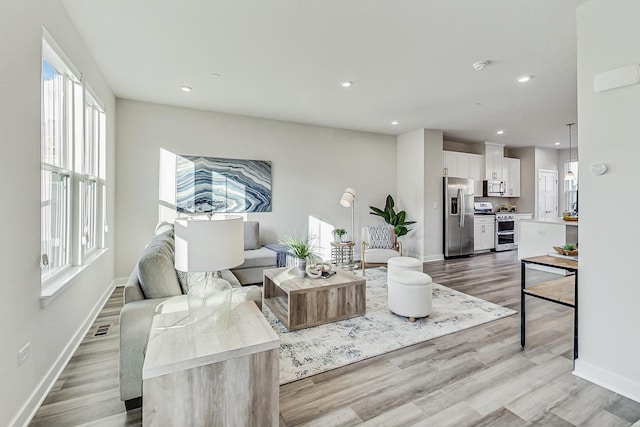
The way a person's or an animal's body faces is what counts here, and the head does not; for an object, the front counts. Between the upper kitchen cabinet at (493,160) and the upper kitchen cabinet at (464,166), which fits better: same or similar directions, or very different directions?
same or similar directions

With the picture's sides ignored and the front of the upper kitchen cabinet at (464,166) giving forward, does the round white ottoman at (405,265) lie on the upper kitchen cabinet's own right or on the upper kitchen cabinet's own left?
on the upper kitchen cabinet's own right

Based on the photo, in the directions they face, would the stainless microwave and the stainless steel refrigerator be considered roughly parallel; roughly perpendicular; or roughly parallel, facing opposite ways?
roughly parallel

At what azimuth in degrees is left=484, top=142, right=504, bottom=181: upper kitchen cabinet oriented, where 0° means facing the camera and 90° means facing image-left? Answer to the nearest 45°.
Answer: approximately 315°

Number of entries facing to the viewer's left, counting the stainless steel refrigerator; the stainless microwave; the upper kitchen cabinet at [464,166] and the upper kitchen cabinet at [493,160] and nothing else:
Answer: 0

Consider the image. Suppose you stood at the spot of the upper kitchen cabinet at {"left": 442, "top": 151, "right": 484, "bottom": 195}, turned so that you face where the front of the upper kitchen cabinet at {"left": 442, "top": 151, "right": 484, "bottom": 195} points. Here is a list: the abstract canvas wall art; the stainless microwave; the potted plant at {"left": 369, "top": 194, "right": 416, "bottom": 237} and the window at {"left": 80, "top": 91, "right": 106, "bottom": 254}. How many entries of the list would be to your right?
3

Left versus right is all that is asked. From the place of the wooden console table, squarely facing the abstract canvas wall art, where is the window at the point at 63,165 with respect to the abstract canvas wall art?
left

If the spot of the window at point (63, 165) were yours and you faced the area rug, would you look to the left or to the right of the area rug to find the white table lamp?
right

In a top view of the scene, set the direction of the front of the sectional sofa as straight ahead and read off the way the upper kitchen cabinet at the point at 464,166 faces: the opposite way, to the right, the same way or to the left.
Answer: to the right

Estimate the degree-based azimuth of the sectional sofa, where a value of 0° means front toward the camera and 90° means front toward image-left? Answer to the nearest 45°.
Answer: approximately 270°

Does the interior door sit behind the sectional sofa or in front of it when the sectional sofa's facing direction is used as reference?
in front

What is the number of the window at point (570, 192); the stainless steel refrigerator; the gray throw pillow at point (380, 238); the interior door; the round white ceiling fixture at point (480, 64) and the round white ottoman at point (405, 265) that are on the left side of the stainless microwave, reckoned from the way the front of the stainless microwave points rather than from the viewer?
2

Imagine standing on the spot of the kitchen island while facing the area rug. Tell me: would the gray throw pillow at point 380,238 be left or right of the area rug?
right

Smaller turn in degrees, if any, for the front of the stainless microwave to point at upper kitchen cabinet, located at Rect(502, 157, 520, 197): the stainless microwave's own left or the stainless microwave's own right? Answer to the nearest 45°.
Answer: approximately 90° to the stainless microwave's own left

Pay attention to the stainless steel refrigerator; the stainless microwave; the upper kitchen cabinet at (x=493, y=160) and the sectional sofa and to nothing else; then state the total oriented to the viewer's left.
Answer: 0

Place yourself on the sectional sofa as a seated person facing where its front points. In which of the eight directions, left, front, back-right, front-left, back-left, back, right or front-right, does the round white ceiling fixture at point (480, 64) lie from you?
front

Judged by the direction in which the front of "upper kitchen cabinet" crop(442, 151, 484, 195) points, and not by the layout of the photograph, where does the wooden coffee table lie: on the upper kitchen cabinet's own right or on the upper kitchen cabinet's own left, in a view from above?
on the upper kitchen cabinet's own right

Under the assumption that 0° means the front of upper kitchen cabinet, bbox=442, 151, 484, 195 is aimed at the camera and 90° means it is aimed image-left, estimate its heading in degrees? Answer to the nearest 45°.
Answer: approximately 315°

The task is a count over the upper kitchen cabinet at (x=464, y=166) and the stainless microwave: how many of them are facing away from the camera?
0

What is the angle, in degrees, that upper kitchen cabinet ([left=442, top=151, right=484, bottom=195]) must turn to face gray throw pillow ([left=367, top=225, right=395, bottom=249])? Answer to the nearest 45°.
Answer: approximately 90° to its right

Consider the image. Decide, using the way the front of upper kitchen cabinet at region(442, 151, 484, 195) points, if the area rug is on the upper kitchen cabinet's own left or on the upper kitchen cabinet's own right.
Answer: on the upper kitchen cabinet's own right
